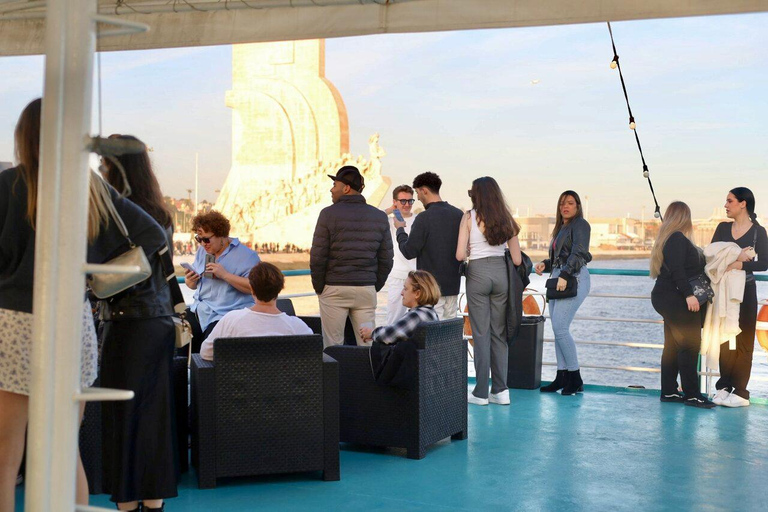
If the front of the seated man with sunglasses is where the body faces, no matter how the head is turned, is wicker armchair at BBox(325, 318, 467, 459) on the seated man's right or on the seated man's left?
on the seated man's left

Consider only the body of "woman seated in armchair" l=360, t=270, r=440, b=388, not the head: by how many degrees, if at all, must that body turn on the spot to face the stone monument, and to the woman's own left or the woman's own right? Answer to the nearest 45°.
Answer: approximately 90° to the woman's own right

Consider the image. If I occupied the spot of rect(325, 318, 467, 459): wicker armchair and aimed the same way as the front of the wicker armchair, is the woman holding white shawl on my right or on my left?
on my right

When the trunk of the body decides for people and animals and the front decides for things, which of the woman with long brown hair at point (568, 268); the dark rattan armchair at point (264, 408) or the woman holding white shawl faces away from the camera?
the dark rattan armchair

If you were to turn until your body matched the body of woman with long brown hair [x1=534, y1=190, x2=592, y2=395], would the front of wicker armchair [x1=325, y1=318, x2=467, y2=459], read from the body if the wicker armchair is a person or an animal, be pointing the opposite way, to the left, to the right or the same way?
to the right

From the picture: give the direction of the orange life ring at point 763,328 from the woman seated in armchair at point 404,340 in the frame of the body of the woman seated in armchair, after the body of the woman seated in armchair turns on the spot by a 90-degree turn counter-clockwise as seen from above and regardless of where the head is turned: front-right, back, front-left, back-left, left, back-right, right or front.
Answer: back-left

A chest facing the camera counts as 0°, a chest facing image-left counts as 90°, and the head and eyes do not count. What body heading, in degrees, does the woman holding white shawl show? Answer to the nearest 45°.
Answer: approximately 45°

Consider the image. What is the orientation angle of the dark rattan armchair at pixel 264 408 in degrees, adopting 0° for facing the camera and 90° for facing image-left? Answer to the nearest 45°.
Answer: approximately 180°

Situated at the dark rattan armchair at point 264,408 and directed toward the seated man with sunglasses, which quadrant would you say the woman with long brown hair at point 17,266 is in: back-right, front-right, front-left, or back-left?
back-left

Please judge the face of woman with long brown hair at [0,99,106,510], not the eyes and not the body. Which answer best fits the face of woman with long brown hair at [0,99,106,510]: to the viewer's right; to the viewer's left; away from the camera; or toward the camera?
away from the camera

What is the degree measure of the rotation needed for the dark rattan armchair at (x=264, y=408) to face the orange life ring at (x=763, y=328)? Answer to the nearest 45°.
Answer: approximately 45° to its right
